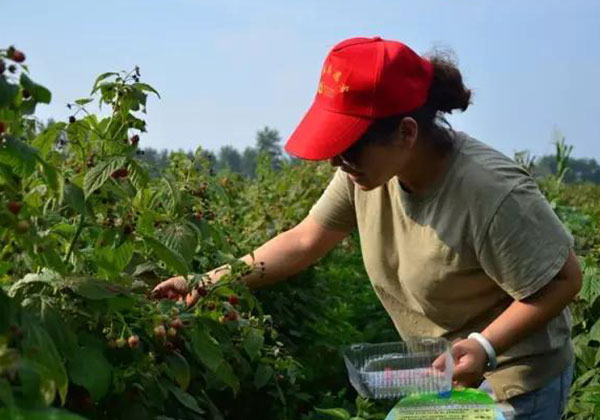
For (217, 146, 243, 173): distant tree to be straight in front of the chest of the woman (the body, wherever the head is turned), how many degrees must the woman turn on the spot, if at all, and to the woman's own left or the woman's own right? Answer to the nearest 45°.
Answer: approximately 135° to the woman's own right

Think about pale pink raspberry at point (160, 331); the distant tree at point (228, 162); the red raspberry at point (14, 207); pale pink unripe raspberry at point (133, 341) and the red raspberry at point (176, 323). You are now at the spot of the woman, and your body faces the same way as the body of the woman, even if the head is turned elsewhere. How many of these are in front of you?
4

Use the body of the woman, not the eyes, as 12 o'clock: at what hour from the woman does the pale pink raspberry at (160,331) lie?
The pale pink raspberry is roughly at 12 o'clock from the woman.

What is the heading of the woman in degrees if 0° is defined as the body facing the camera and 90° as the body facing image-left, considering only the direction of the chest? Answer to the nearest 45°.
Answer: approximately 45°

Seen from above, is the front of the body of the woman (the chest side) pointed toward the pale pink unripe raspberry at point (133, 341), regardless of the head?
yes

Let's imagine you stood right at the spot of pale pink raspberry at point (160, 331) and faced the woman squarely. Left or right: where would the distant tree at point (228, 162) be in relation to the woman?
left

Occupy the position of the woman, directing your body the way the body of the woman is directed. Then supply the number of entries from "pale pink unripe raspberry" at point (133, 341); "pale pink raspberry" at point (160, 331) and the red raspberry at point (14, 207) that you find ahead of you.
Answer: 3

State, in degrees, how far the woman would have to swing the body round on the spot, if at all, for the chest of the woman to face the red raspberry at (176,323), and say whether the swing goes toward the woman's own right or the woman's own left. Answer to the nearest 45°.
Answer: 0° — they already face it

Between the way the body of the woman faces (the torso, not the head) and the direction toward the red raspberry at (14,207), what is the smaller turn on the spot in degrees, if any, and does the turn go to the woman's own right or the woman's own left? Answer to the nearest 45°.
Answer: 0° — they already face it
